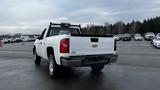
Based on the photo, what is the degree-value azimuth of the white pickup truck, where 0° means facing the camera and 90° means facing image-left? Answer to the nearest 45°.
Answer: approximately 135°
